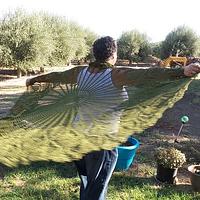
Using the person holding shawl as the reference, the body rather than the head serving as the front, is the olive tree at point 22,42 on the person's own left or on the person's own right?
on the person's own left

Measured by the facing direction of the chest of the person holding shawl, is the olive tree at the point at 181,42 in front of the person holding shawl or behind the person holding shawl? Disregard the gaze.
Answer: in front

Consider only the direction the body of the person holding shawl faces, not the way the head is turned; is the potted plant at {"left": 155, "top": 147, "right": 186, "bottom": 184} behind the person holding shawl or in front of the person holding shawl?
in front

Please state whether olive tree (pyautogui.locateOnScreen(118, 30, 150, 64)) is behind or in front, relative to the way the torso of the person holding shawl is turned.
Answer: in front

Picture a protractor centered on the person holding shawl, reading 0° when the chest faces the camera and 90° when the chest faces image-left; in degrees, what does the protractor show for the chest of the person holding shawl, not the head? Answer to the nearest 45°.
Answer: approximately 225°
